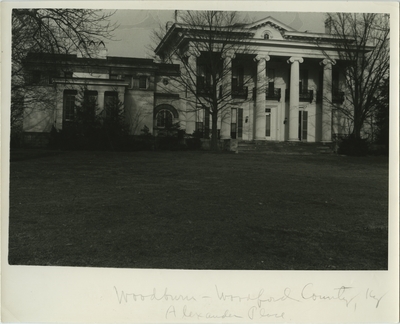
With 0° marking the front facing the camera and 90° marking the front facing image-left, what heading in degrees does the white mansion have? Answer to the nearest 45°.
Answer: approximately 0°

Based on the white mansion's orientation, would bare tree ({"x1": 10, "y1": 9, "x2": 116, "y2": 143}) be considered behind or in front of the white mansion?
in front
